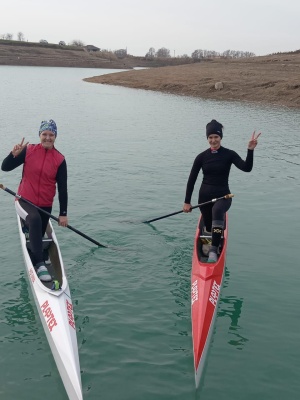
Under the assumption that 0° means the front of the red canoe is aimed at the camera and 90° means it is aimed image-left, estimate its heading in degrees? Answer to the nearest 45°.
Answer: approximately 0°

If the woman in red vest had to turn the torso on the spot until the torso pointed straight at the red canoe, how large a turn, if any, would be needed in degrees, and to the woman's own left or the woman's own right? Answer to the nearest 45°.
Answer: approximately 45° to the woman's own left

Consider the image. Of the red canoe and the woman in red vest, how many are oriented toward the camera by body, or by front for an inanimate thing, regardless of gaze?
2

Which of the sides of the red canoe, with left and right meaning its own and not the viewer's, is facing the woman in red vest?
right
